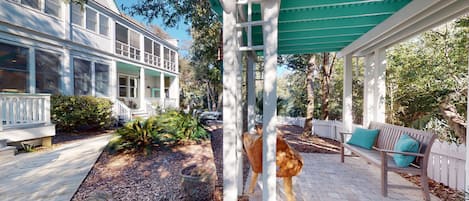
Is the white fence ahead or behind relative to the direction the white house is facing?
ahead

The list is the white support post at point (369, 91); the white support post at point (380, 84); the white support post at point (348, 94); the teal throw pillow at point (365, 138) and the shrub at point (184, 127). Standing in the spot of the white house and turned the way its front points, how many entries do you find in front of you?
5

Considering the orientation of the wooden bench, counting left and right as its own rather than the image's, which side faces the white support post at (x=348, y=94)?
right

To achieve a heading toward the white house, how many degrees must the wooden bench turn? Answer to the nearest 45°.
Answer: approximately 45° to its right

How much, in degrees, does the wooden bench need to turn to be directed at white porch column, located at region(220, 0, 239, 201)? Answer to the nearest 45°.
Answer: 0° — it already faces it

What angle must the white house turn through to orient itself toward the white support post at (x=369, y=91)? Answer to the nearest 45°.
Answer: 0° — it already faces it

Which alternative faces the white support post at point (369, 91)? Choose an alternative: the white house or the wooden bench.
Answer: the white house

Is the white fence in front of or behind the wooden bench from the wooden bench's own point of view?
behind

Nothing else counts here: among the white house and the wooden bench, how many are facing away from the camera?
0

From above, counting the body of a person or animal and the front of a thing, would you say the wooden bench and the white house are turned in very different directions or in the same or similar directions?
very different directions

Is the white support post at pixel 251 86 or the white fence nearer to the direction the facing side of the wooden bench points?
the white support post

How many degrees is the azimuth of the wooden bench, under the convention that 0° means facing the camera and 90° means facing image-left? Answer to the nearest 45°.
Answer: approximately 45°

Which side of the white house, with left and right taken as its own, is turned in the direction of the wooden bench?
front

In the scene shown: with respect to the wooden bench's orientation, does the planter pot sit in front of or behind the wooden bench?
in front

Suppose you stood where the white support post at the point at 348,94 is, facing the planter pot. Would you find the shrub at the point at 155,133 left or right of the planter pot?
right

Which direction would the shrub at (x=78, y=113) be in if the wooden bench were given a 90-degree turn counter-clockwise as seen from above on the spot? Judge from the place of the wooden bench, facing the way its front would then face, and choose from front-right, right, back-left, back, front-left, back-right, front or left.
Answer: back-right

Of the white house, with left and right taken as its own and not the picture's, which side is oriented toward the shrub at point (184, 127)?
front
